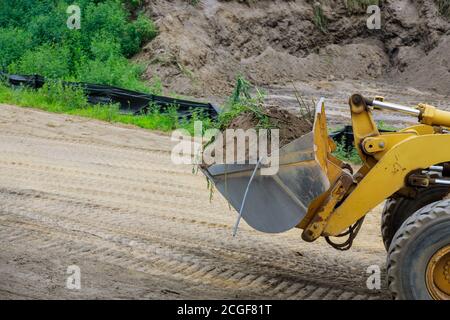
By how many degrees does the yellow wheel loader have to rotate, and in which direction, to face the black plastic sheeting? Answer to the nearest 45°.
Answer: approximately 45° to its right

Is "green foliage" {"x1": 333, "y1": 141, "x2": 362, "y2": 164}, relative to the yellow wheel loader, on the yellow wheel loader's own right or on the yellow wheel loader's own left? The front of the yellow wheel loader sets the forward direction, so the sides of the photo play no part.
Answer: on the yellow wheel loader's own right

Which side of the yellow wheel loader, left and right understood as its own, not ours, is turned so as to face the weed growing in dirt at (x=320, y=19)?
right

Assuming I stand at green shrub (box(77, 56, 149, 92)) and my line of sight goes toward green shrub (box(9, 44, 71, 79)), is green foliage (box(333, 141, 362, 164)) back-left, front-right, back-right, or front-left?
back-left

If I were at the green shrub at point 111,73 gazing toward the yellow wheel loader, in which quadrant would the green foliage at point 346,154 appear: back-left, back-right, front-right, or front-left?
front-left

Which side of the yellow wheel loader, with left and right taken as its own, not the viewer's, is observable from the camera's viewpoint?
left

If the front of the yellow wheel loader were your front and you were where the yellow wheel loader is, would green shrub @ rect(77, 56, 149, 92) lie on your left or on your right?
on your right

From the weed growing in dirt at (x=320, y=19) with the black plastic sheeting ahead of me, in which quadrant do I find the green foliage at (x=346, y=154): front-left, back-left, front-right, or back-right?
front-left
